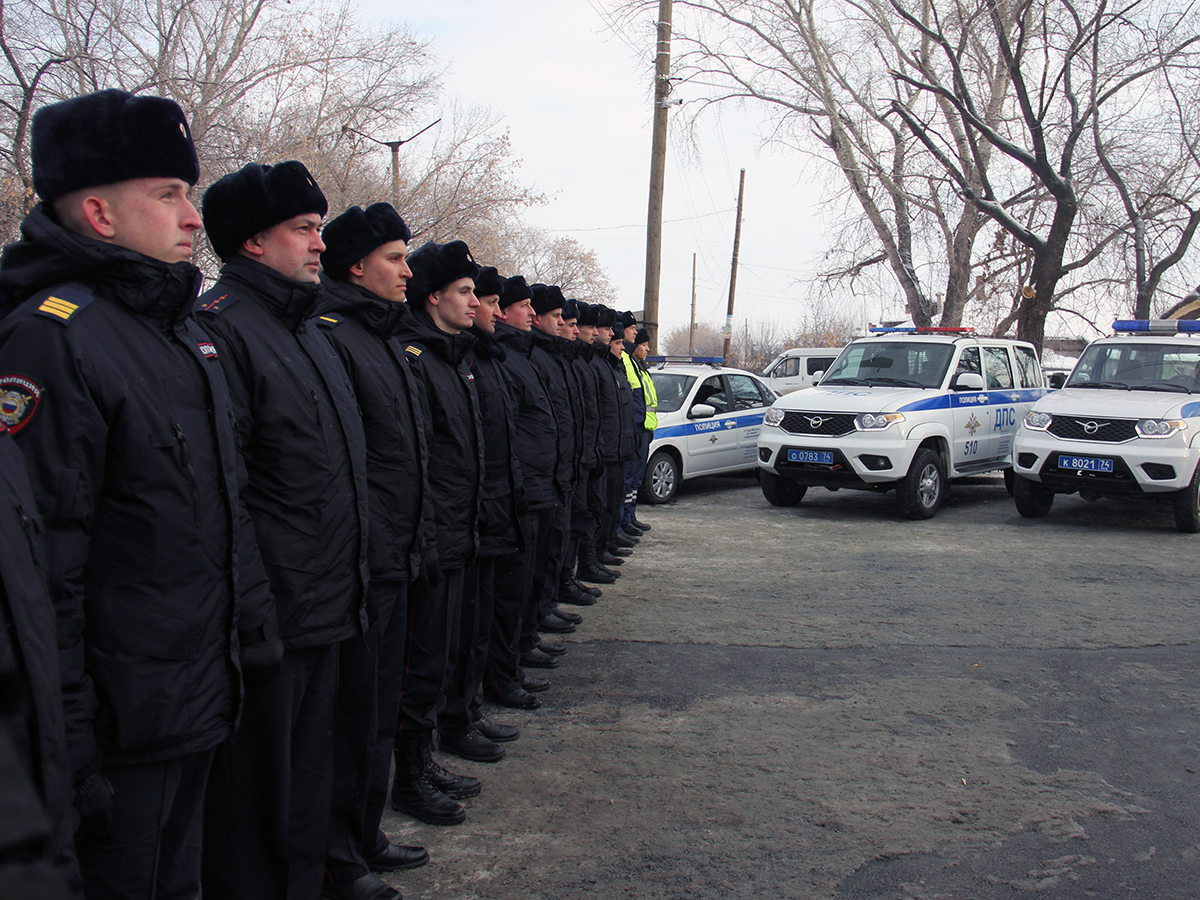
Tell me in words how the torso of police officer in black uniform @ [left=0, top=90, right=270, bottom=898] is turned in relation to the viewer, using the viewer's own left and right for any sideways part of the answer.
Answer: facing the viewer and to the right of the viewer

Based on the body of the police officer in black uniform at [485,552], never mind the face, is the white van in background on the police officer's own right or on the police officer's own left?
on the police officer's own left

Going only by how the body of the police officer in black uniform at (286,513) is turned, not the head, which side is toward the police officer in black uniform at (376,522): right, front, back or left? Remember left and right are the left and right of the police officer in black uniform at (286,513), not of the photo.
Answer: left

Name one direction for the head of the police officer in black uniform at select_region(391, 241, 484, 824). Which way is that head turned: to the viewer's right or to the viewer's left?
to the viewer's right

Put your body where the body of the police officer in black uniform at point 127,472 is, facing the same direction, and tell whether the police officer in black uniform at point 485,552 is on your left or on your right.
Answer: on your left

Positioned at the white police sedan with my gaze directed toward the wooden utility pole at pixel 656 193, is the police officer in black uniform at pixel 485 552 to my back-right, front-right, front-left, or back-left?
back-left

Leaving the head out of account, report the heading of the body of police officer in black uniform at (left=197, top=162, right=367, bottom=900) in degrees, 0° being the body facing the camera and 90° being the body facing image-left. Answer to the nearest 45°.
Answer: approximately 315°

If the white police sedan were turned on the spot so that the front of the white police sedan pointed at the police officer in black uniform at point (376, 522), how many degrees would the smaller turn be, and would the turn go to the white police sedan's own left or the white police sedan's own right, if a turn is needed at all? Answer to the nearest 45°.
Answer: approximately 45° to the white police sedan's own left

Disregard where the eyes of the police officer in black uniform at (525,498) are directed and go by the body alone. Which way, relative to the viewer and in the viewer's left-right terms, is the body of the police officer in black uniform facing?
facing to the right of the viewer

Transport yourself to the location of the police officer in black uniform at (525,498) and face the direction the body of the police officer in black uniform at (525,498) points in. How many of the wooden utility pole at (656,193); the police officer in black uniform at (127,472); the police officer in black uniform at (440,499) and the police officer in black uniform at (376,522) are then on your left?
1

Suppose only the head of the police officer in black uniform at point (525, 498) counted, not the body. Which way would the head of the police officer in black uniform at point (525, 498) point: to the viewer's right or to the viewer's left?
to the viewer's right

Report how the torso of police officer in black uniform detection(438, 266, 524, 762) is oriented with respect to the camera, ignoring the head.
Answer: to the viewer's right

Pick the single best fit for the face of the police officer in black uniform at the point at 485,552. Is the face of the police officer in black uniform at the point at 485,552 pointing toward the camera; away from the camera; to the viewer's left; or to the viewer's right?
to the viewer's right
